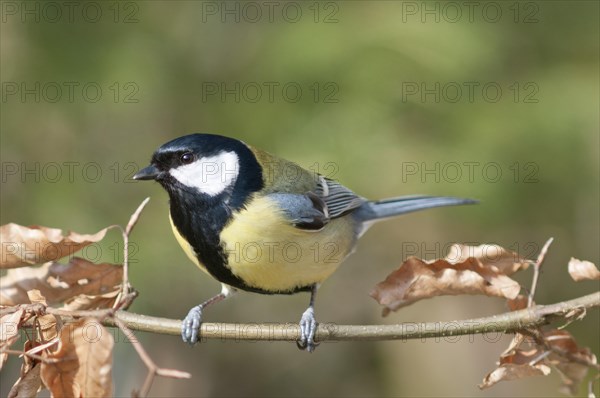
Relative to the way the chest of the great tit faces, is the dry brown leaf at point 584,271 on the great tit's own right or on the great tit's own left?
on the great tit's own left

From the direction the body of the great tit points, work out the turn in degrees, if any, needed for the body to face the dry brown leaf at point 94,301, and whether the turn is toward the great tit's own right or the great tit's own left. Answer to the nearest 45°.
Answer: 0° — it already faces it

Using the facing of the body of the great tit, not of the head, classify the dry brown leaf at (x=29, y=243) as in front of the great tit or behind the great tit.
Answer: in front

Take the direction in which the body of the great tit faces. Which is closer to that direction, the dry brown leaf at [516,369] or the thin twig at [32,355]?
the thin twig

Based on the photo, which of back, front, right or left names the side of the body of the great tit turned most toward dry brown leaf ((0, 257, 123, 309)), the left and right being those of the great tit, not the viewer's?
front

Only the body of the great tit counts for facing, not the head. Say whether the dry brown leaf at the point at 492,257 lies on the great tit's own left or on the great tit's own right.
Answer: on the great tit's own left
